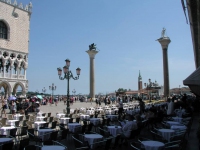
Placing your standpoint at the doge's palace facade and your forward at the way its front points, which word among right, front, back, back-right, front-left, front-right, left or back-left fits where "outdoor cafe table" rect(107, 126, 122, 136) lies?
front-right

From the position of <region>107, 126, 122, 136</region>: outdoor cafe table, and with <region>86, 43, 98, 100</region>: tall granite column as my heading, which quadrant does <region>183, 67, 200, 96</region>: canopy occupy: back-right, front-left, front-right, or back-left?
front-right

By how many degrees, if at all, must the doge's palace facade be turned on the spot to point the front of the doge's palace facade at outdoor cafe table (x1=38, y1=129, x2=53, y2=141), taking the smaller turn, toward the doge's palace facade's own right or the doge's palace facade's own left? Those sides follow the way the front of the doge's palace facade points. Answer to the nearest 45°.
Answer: approximately 45° to the doge's palace facade's own right

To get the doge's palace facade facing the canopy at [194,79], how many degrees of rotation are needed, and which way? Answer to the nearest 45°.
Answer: approximately 45° to its right

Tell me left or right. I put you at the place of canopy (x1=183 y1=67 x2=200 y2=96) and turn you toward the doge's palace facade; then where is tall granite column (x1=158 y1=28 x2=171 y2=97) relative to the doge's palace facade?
right

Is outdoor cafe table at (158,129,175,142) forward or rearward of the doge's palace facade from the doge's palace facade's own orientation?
forward

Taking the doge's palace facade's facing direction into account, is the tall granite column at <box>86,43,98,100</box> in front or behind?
in front

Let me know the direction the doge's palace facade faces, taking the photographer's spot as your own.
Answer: facing the viewer and to the right of the viewer
